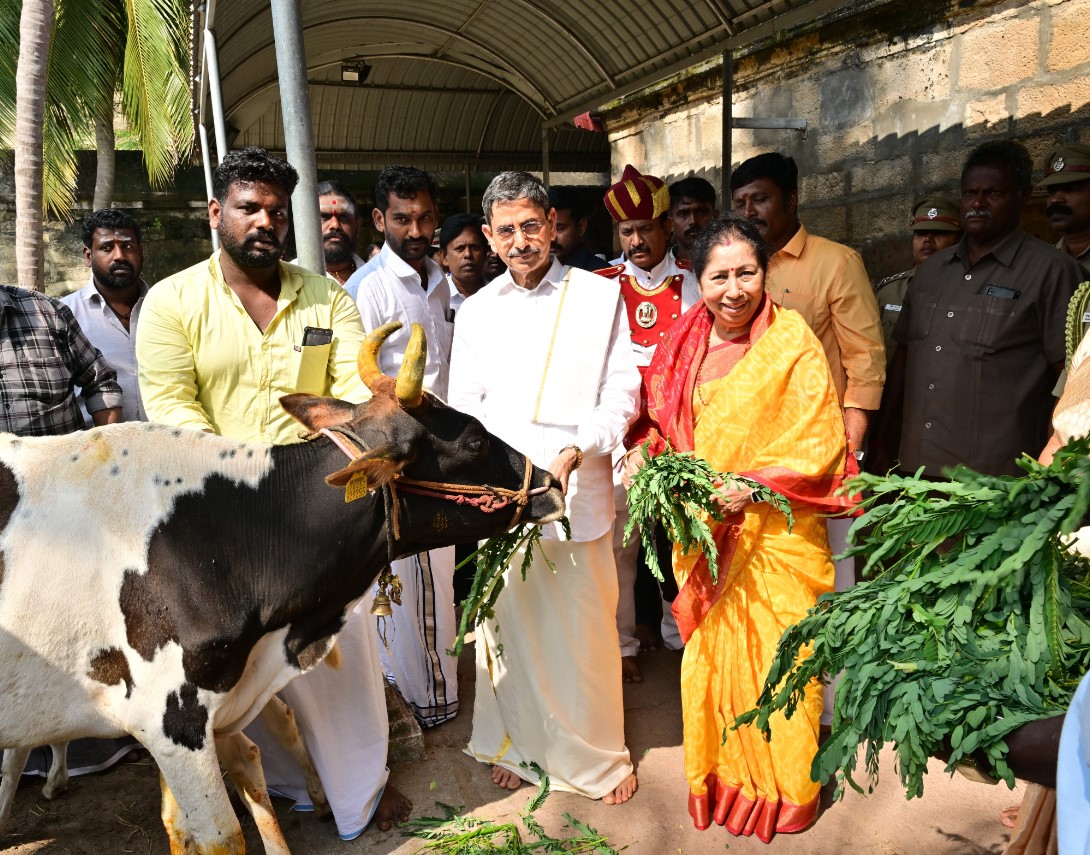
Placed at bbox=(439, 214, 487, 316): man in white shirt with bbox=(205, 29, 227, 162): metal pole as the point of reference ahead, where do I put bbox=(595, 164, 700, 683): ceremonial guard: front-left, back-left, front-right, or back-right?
back-left

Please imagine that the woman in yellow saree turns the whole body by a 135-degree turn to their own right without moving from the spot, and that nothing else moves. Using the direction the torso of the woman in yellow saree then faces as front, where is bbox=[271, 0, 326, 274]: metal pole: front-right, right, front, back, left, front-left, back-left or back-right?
front-left

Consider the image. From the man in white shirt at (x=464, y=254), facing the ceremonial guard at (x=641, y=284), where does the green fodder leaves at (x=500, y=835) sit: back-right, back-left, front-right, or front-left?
front-right

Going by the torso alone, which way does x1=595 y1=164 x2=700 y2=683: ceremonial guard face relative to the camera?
toward the camera

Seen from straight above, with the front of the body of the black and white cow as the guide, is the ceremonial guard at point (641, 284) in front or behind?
in front

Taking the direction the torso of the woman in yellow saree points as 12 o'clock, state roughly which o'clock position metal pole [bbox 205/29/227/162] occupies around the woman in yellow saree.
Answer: The metal pole is roughly at 4 o'clock from the woman in yellow saree.

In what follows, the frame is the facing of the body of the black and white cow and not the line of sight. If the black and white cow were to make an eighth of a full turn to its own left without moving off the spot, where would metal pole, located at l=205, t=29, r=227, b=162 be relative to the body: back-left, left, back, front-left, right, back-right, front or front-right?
front-left

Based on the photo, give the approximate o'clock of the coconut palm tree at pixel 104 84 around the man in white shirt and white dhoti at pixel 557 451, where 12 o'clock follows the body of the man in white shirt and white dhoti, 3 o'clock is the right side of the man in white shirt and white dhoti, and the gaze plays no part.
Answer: The coconut palm tree is roughly at 5 o'clock from the man in white shirt and white dhoti.

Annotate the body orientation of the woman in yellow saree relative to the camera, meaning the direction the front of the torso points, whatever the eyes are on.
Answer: toward the camera

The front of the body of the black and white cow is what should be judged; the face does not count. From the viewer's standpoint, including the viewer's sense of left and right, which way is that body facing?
facing to the right of the viewer

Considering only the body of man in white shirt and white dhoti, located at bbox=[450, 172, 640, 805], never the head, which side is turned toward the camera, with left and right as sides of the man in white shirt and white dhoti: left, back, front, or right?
front

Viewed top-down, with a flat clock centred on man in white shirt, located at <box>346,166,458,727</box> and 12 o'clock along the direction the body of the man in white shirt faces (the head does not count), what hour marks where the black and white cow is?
The black and white cow is roughly at 2 o'clock from the man in white shirt.

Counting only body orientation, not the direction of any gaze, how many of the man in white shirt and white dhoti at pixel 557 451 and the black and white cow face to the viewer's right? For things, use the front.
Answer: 1

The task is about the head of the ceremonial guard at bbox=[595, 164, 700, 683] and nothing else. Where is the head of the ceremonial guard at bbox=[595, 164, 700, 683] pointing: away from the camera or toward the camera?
toward the camera

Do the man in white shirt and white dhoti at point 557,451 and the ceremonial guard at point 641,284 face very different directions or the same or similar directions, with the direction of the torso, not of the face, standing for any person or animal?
same or similar directions
